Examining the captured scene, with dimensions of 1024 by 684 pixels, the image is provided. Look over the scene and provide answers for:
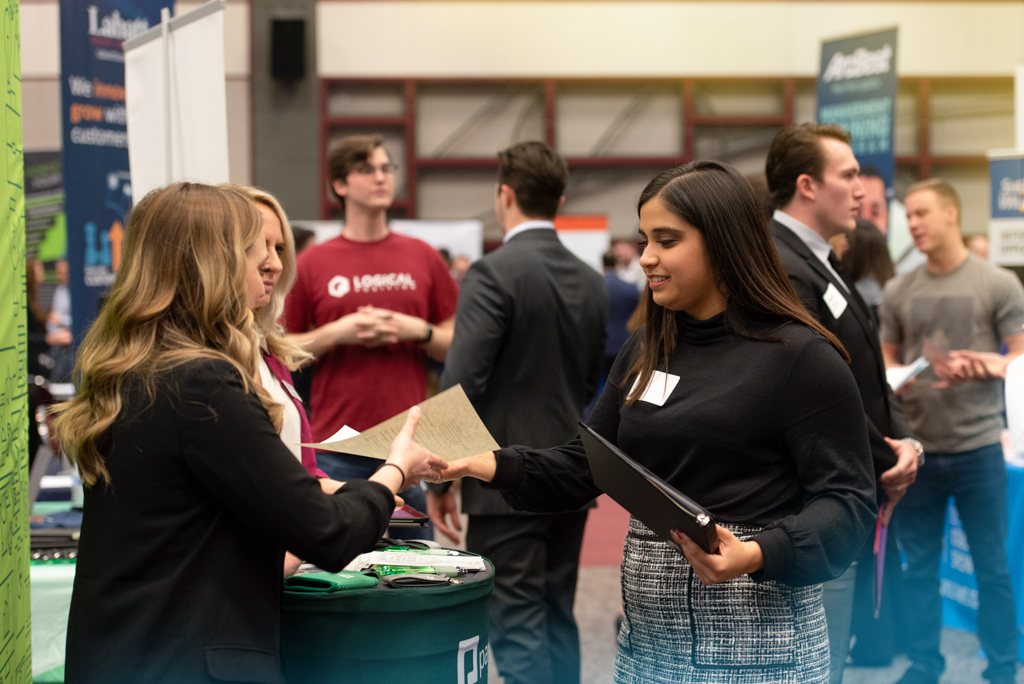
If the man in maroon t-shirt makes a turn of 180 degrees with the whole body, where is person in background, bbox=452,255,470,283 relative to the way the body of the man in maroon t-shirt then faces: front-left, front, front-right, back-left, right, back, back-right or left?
front

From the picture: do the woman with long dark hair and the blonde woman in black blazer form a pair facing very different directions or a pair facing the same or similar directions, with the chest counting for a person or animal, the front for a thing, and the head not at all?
very different directions

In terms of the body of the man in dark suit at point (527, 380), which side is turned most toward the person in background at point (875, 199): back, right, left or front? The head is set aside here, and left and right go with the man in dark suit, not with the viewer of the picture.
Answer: right

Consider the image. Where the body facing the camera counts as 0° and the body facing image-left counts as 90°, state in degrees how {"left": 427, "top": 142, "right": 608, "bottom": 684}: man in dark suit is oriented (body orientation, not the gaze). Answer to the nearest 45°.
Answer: approximately 135°

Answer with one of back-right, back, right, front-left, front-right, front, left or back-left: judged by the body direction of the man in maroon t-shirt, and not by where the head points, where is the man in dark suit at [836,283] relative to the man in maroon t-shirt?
front-left

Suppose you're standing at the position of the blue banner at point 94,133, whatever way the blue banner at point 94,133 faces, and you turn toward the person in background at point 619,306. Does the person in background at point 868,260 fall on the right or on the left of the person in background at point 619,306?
right

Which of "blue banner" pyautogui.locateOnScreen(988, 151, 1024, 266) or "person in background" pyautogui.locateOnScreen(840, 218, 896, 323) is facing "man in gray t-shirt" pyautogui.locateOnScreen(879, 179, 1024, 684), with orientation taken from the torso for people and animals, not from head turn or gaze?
the blue banner

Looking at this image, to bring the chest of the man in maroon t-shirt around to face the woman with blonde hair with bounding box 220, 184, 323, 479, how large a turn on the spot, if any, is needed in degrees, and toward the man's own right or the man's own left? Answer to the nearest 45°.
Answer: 0° — they already face them

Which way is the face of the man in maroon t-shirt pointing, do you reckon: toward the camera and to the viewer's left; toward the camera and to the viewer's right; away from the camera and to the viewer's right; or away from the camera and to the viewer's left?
toward the camera and to the viewer's right

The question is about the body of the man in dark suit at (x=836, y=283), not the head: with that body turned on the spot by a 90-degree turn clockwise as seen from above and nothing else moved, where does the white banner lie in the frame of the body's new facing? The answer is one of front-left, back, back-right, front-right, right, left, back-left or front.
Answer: right
